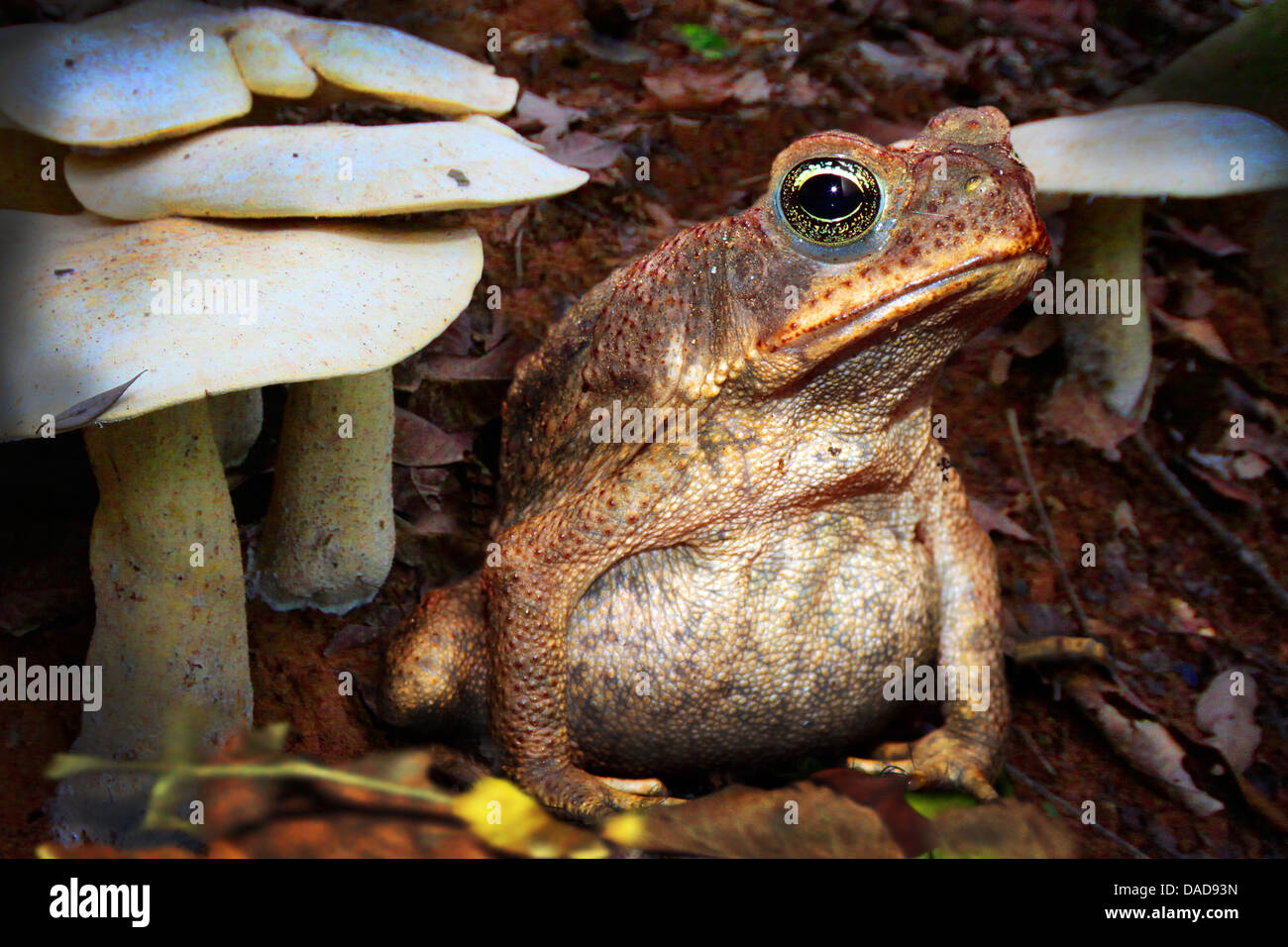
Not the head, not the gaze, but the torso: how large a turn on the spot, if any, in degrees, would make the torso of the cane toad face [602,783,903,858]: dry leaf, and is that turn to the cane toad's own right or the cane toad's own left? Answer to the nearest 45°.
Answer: approximately 45° to the cane toad's own right

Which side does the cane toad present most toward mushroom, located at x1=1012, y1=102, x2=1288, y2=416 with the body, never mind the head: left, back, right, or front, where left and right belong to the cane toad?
left

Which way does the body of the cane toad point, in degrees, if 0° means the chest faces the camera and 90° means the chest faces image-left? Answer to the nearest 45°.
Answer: approximately 315°

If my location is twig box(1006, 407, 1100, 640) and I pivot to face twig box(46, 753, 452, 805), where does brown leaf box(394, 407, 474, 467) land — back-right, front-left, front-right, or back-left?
front-right

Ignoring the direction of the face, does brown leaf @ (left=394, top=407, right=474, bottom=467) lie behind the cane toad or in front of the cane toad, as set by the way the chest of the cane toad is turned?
behind

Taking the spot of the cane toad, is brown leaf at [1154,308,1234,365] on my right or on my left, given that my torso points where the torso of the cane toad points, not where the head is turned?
on my left

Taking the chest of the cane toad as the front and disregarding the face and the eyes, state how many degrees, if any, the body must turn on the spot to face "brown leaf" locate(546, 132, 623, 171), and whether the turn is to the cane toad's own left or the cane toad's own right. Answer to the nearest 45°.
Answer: approximately 135° to the cane toad's own left

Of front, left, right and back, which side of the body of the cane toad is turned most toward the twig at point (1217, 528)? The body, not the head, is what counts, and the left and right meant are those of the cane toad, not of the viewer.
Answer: left
